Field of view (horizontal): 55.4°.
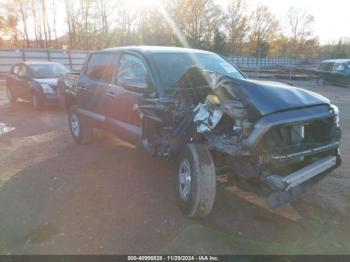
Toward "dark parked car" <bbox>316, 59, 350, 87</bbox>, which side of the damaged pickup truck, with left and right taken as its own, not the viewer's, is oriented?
left

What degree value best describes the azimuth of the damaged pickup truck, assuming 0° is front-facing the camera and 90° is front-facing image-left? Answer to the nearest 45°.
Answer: approximately 315°

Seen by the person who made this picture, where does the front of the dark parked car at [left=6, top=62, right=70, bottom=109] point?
facing the viewer and to the right of the viewer

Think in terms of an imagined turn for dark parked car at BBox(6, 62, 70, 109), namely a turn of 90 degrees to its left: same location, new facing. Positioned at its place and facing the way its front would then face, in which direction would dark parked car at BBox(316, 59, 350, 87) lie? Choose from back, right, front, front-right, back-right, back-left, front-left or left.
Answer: front-right

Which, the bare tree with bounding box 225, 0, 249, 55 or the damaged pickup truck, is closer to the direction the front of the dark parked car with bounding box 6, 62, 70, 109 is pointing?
the damaged pickup truck

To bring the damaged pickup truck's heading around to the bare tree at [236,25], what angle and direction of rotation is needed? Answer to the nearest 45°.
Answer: approximately 135° to its left

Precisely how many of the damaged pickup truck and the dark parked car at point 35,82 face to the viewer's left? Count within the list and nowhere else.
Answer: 0
